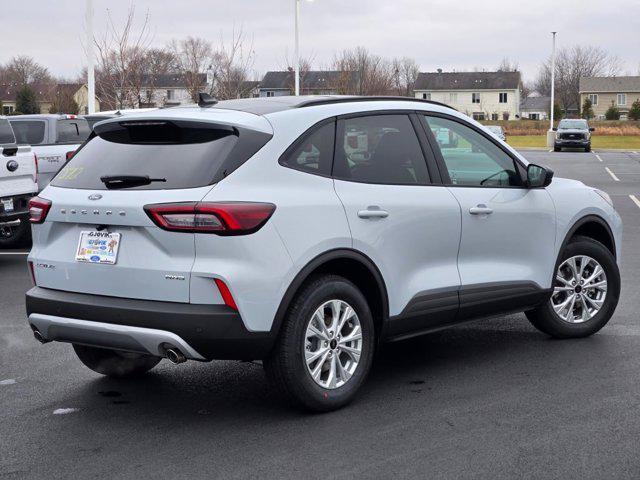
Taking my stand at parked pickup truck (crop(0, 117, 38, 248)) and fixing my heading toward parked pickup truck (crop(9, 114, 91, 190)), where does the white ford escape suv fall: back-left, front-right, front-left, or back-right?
back-right

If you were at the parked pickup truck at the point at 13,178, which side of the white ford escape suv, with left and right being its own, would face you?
left

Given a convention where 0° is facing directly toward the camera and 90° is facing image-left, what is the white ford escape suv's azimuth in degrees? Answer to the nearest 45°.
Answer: approximately 225°

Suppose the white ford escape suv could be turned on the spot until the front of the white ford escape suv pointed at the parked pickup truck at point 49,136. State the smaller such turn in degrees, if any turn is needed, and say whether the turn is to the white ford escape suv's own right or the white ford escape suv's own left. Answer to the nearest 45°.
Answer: approximately 45° to the white ford escape suv's own left
